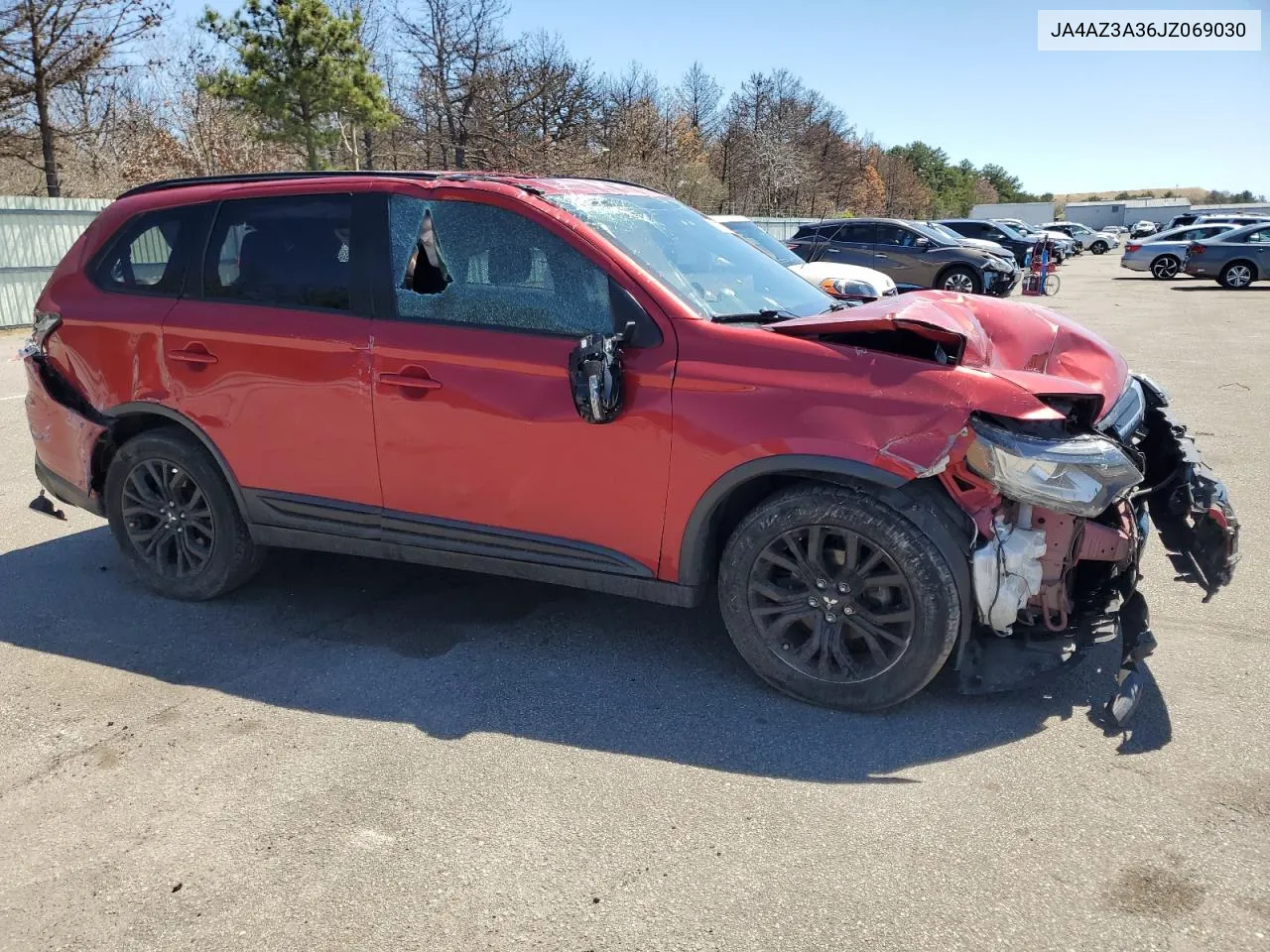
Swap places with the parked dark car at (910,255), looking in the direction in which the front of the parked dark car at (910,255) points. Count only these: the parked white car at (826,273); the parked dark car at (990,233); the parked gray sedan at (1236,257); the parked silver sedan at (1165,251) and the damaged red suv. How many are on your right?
2

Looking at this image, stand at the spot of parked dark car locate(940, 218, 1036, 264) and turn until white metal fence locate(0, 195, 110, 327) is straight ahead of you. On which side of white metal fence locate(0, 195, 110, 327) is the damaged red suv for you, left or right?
left

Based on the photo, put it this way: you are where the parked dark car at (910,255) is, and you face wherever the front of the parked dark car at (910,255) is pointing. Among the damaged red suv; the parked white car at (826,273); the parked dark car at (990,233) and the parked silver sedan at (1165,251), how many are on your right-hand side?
2

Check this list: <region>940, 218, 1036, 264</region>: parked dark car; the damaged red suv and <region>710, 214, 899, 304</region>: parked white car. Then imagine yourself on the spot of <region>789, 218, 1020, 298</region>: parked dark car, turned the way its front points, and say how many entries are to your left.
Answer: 1

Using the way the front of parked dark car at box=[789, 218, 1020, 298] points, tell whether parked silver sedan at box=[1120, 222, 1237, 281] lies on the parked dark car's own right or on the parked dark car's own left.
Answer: on the parked dark car's own left

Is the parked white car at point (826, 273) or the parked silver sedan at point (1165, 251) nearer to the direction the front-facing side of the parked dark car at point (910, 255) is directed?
the parked silver sedan

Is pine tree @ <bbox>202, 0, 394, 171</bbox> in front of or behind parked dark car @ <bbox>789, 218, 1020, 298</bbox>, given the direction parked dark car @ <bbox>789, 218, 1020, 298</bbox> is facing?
behind

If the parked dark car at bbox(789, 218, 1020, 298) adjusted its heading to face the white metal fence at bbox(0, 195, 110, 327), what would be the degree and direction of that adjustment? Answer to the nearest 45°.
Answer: approximately 135° to its right

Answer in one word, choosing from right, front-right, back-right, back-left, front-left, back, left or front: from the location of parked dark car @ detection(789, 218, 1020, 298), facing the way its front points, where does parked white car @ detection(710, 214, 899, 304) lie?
right

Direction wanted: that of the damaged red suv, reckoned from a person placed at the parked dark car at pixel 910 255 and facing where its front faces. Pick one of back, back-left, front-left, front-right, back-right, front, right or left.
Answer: right

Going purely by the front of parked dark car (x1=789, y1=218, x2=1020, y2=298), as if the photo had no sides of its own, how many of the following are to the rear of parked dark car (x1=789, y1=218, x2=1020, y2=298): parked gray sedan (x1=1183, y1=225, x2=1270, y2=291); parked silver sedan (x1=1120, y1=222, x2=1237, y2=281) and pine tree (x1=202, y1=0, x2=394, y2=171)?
1

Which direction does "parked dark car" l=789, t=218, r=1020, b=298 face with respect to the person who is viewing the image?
facing to the right of the viewer

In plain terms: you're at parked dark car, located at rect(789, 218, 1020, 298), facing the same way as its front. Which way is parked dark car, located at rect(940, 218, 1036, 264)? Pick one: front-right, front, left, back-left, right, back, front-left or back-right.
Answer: left
